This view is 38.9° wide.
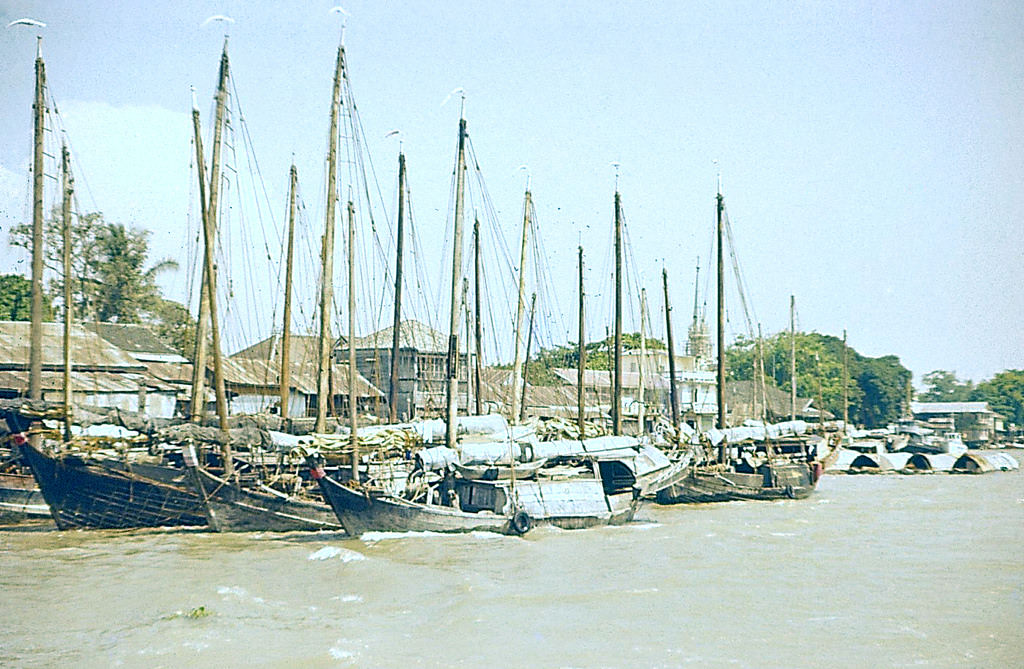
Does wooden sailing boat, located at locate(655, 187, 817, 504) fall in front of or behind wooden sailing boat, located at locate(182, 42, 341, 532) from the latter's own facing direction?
behind

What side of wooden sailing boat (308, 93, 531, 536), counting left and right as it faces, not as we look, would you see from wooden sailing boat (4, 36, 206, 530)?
front

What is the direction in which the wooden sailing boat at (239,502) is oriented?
to the viewer's left

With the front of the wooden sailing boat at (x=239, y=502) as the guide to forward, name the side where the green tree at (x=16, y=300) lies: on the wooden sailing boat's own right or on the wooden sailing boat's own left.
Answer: on the wooden sailing boat's own right

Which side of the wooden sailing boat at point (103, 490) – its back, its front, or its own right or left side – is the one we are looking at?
left

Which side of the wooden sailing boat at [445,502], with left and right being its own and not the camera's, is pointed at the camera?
left

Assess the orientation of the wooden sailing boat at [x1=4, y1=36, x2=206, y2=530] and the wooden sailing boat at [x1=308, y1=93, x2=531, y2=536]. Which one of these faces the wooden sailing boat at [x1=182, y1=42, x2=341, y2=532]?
the wooden sailing boat at [x1=308, y1=93, x2=531, y2=536]

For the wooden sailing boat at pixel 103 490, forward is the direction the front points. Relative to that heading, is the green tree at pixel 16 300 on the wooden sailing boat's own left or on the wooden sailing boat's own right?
on the wooden sailing boat's own right

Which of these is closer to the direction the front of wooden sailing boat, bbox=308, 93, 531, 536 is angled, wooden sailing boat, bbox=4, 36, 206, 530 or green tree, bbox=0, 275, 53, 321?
the wooden sailing boat
